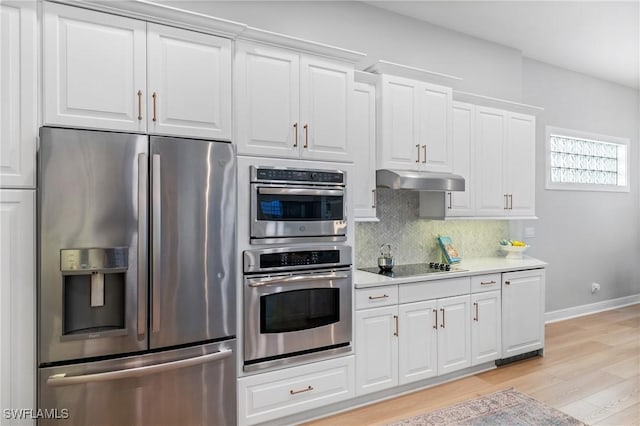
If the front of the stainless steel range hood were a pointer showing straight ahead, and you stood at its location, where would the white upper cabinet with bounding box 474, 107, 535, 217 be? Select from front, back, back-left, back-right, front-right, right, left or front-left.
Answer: left

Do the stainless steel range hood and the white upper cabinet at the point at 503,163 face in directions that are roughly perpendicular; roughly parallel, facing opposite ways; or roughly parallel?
roughly parallel

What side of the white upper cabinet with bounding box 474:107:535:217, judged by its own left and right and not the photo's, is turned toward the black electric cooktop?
right

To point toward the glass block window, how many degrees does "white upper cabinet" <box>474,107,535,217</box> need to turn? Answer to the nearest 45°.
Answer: approximately 90° to its left

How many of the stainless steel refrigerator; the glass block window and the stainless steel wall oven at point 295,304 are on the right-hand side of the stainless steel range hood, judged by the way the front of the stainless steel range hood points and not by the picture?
2

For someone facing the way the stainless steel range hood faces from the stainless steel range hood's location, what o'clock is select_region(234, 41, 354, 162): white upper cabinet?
The white upper cabinet is roughly at 3 o'clock from the stainless steel range hood.

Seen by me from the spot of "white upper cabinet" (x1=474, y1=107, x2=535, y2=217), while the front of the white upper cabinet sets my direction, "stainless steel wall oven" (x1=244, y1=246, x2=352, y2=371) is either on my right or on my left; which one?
on my right

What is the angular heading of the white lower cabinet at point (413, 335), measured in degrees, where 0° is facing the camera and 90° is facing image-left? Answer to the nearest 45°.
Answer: approximately 315°

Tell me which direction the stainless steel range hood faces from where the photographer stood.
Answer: facing the viewer and to the right of the viewer

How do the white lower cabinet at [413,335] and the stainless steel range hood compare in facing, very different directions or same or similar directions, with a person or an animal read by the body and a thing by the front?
same or similar directions

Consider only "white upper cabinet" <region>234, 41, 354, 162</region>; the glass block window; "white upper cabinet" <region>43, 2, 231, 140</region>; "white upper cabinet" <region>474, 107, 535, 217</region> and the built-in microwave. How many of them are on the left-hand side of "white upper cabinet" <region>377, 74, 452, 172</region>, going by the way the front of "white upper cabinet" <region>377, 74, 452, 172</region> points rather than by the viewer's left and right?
2

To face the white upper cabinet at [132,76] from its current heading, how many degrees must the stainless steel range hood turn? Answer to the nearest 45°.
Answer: approximately 90° to its right

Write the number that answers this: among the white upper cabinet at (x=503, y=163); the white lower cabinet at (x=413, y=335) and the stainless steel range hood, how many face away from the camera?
0

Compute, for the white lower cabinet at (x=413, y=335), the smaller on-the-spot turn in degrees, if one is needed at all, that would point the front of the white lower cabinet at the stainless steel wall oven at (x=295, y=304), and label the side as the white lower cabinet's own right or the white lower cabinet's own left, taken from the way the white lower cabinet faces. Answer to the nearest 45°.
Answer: approximately 90° to the white lower cabinet's own right
